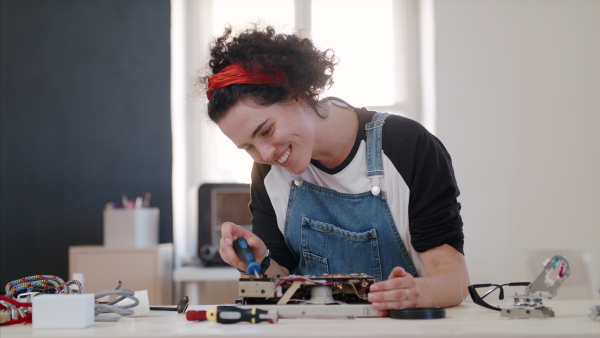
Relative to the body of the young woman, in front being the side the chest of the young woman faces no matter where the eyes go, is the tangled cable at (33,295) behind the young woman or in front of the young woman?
in front

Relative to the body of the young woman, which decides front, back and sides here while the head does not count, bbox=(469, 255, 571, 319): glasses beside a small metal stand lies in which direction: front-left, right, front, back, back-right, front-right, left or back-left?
left

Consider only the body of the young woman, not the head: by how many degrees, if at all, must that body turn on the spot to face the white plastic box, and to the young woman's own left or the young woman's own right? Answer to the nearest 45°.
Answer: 0° — they already face it

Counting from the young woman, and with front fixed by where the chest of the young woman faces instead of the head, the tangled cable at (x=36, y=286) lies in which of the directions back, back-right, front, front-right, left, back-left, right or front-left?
front

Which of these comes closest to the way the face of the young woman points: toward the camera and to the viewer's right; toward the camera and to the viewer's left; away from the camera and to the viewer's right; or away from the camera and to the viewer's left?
toward the camera and to the viewer's left

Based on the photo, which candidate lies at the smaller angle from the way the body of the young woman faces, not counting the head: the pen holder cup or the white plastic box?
the white plastic box

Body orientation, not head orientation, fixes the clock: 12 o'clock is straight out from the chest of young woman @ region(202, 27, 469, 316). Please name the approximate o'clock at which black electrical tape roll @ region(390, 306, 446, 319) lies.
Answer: The black electrical tape roll is roughly at 10 o'clock from the young woman.

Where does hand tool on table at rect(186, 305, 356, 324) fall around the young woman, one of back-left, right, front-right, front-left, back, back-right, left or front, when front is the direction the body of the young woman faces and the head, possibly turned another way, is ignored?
front-left
